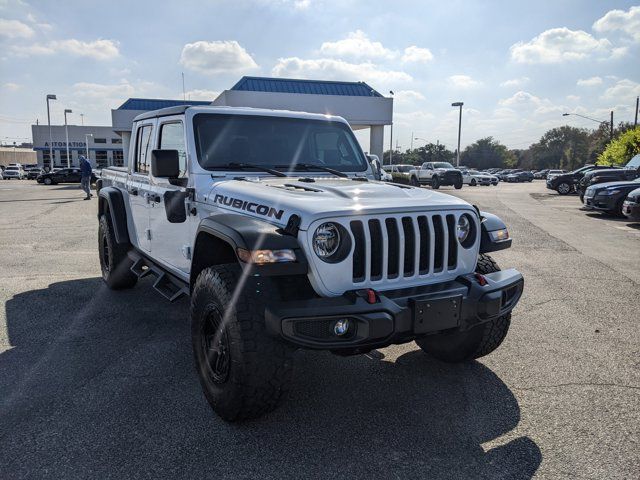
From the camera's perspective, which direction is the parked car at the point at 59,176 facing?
to the viewer's left

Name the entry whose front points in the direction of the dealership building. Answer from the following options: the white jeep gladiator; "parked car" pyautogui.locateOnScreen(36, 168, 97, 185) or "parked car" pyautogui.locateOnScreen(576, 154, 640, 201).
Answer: "parked car" pyautogui.locateOnScreen(576, 154, 640, 201)

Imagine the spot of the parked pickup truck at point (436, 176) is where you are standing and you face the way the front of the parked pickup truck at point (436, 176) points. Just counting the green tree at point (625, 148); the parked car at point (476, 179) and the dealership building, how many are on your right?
1

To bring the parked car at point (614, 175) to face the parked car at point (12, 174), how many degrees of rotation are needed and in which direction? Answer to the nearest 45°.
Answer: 0° — it already faces it

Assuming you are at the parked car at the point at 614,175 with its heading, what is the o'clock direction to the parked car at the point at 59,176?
the parked car at the point at 59,176 is roughly at 12 o'clock from the parked car at the point at 614,175.

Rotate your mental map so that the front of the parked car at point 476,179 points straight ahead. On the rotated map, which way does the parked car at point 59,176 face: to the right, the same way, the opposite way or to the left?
to the right

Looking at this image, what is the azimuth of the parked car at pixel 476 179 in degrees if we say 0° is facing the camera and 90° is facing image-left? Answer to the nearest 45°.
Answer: approximately 315°

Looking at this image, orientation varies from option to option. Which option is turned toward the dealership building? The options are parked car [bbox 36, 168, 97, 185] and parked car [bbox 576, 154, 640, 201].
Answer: parked car [bbox 576, 154, 640, 201]

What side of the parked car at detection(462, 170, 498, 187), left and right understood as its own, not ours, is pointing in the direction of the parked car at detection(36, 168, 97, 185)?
right

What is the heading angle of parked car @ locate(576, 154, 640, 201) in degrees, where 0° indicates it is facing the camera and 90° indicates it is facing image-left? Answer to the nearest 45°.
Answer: approximately 90°

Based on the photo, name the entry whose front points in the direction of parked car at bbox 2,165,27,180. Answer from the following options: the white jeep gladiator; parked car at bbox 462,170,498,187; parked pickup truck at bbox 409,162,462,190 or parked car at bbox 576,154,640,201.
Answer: parked car at bbox 576,154,640,201

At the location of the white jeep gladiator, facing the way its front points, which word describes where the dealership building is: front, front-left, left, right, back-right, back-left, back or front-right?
back-left

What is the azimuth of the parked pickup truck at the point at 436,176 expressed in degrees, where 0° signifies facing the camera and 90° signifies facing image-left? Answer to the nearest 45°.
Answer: approximately 315°

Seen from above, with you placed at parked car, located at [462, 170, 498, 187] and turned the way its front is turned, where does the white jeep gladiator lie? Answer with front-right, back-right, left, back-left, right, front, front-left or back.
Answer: front-right

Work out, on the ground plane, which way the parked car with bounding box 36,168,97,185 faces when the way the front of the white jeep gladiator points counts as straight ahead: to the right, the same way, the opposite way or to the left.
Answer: to the right
